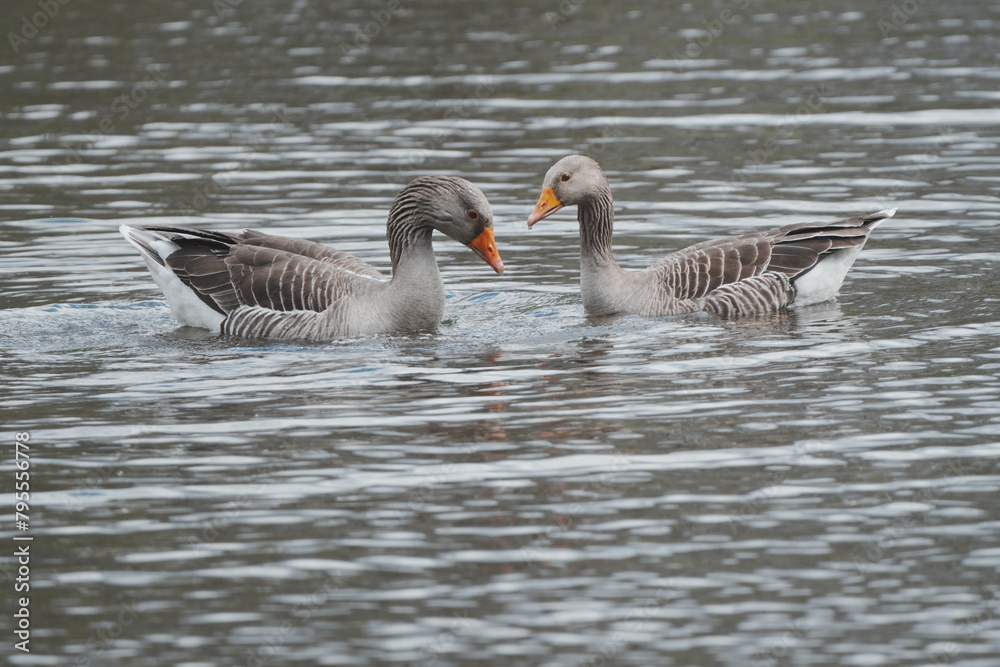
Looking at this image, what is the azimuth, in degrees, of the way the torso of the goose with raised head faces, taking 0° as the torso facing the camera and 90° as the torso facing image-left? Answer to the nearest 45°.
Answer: approximately 90°

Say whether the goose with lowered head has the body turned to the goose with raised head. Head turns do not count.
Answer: yes

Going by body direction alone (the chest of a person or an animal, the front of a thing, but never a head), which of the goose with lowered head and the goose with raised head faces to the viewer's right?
the goose with lowered head

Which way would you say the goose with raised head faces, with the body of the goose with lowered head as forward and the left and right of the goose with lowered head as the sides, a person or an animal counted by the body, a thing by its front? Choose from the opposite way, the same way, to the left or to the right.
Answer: the opposite way

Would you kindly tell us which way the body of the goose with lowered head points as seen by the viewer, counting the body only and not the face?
to the viewer's right

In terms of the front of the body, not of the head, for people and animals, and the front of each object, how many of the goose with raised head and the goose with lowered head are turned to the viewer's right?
1

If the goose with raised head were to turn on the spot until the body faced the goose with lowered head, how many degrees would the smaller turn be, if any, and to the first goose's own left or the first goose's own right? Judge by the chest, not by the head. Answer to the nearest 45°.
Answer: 0° — it already faces it
